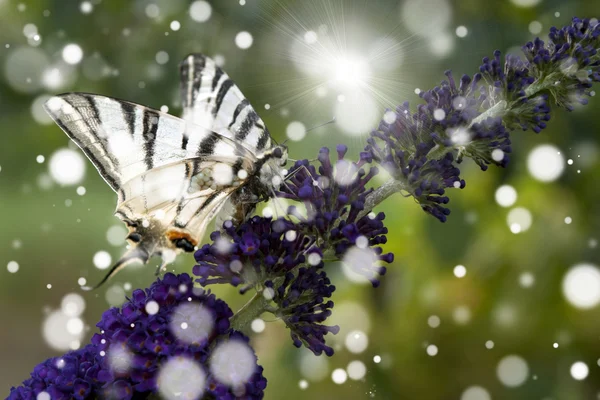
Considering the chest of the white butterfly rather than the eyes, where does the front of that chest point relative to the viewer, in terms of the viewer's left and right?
facing to the right of the viewer

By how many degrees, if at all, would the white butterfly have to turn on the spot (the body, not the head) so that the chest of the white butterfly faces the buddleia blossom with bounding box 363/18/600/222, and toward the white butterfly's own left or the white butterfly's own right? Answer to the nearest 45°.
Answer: approximately 45° to the white butterfly's own right
